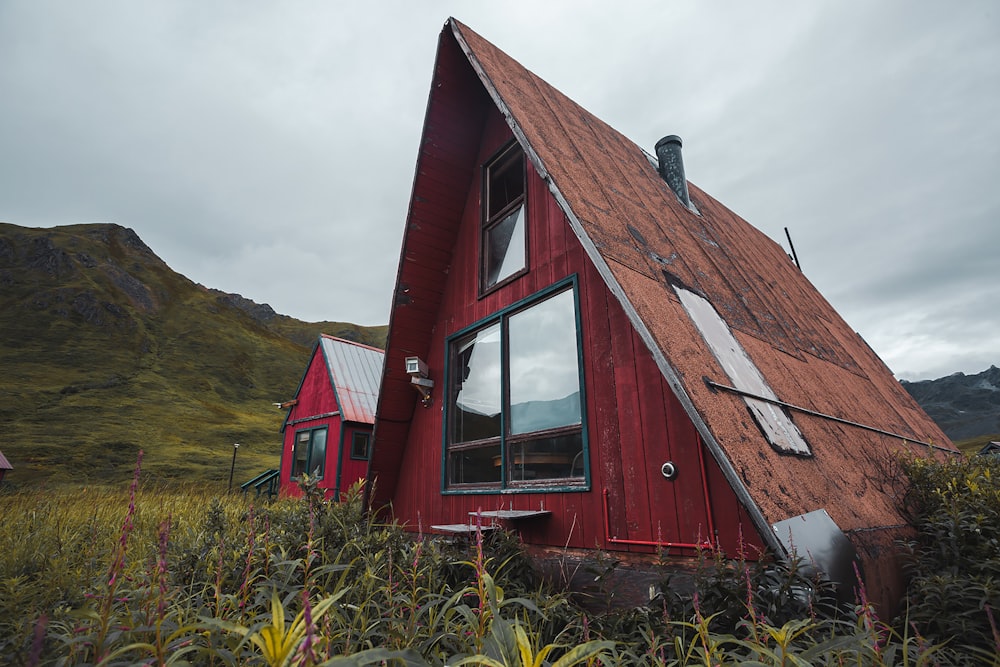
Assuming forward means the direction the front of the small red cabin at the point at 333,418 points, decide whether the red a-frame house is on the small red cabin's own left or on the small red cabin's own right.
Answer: on the small red cabin's own left

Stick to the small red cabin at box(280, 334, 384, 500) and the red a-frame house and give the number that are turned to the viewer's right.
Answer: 0

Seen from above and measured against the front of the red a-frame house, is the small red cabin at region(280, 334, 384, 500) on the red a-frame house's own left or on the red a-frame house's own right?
on the red a-frame house's own right

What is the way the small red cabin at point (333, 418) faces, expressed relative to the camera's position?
facing the viewer and to the left of the viewer

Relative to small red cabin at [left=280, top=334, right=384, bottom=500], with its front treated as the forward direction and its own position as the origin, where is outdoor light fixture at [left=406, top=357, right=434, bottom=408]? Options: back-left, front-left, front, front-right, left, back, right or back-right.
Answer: front-left
